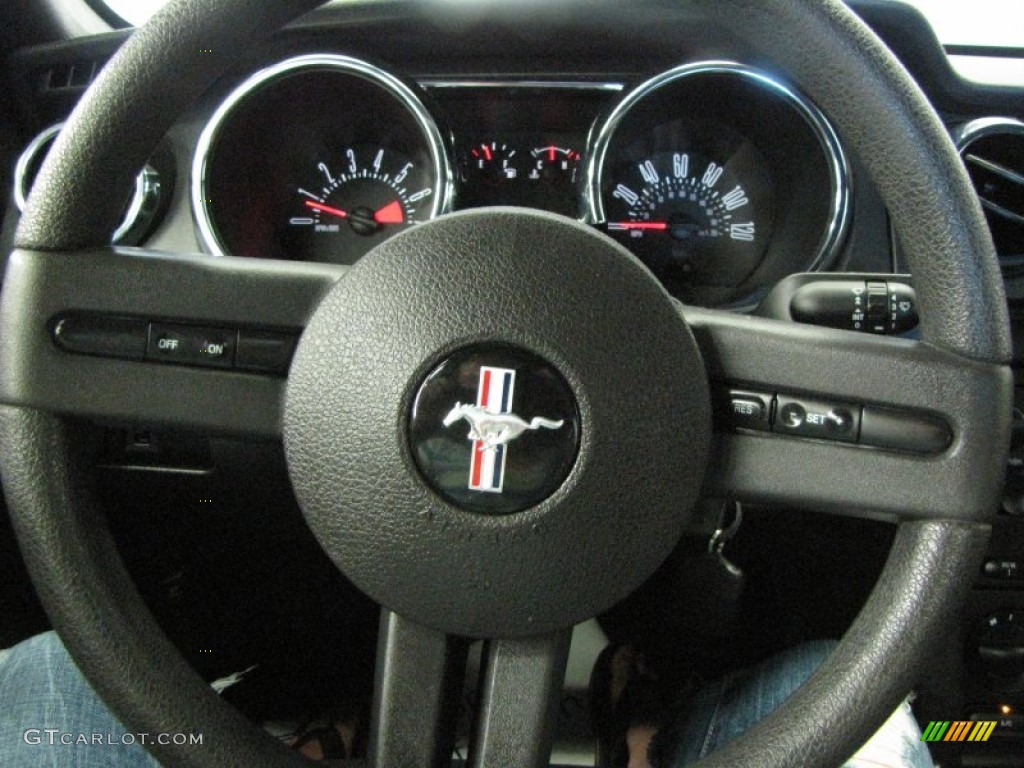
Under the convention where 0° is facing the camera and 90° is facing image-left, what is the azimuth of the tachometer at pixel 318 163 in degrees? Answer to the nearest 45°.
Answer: approximately 0°

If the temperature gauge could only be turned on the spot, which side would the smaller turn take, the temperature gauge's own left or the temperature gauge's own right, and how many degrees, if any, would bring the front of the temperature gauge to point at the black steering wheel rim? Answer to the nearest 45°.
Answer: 0° — it already faces it

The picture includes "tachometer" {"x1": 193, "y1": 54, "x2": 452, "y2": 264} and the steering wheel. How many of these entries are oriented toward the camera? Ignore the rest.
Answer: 2

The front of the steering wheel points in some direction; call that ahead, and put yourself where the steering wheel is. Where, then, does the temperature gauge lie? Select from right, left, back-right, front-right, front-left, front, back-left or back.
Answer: back

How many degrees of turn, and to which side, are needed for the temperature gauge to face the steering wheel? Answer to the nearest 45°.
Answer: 0° — it already faces it

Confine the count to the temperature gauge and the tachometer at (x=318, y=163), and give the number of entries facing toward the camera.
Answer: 2
